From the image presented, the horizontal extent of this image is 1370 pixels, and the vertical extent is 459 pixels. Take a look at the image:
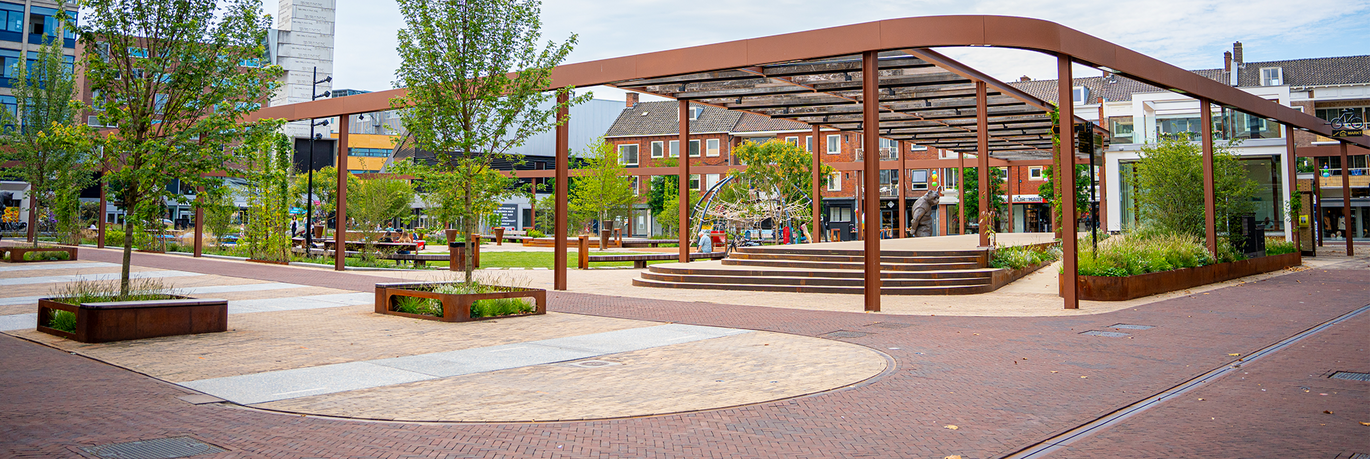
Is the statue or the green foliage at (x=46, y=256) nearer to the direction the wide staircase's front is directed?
the green foliage

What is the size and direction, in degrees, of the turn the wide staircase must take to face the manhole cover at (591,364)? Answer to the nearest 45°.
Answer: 0° — it already faces it

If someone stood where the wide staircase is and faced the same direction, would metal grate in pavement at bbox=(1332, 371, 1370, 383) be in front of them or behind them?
in front

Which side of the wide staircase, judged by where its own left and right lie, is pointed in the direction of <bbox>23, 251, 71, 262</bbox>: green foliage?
right

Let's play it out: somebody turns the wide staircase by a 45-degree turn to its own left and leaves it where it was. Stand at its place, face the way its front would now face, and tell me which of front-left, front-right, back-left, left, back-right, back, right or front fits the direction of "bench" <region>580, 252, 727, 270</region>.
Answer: back

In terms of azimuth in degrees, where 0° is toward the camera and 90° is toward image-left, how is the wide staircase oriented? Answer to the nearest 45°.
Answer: approximately 0°

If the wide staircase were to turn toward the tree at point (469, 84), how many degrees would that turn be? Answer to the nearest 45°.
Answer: approximately 45° to its right

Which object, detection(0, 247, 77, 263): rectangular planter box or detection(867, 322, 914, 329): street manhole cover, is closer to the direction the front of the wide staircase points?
the street manhole cover

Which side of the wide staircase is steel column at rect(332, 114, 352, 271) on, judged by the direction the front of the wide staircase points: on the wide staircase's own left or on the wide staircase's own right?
on the wide staircase's own right

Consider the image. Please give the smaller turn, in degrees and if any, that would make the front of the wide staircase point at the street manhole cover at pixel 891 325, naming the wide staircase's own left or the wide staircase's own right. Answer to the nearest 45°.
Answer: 0° — it already faces it

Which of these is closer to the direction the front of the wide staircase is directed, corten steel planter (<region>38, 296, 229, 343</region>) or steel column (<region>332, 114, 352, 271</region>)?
the corten steel planter

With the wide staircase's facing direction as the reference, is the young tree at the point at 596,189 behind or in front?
behind

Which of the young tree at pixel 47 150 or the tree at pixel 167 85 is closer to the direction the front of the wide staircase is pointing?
the tree
